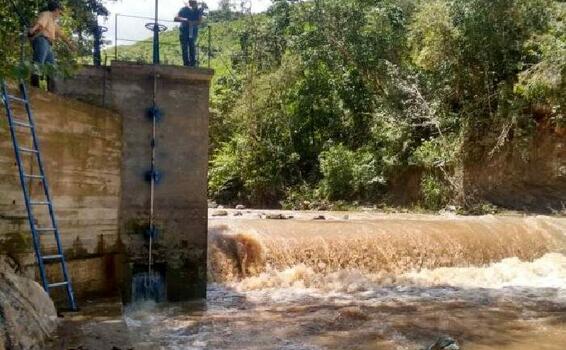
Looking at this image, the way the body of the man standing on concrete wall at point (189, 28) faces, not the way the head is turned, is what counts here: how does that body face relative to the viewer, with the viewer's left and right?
facing the viewer and to the left of the viewer

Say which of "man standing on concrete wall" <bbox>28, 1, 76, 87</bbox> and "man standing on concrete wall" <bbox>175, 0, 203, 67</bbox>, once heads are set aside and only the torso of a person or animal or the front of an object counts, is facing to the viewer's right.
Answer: "man standing on concrete wall" <bbox>28, 1, 76, 87</bbox>

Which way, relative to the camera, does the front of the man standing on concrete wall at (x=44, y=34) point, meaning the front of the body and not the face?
to the viewer's right

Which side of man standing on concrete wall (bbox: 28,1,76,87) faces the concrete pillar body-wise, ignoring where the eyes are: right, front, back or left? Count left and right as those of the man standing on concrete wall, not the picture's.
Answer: front

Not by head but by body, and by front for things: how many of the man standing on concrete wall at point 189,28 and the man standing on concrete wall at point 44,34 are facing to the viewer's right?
1
